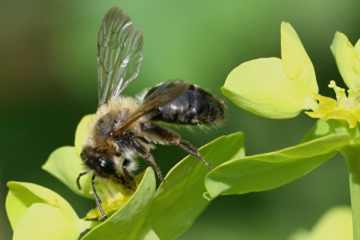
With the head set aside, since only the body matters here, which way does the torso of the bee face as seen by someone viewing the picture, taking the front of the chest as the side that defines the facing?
to the viewer's left

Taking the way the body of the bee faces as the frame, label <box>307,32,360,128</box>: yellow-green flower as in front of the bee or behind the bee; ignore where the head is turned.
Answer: behind
